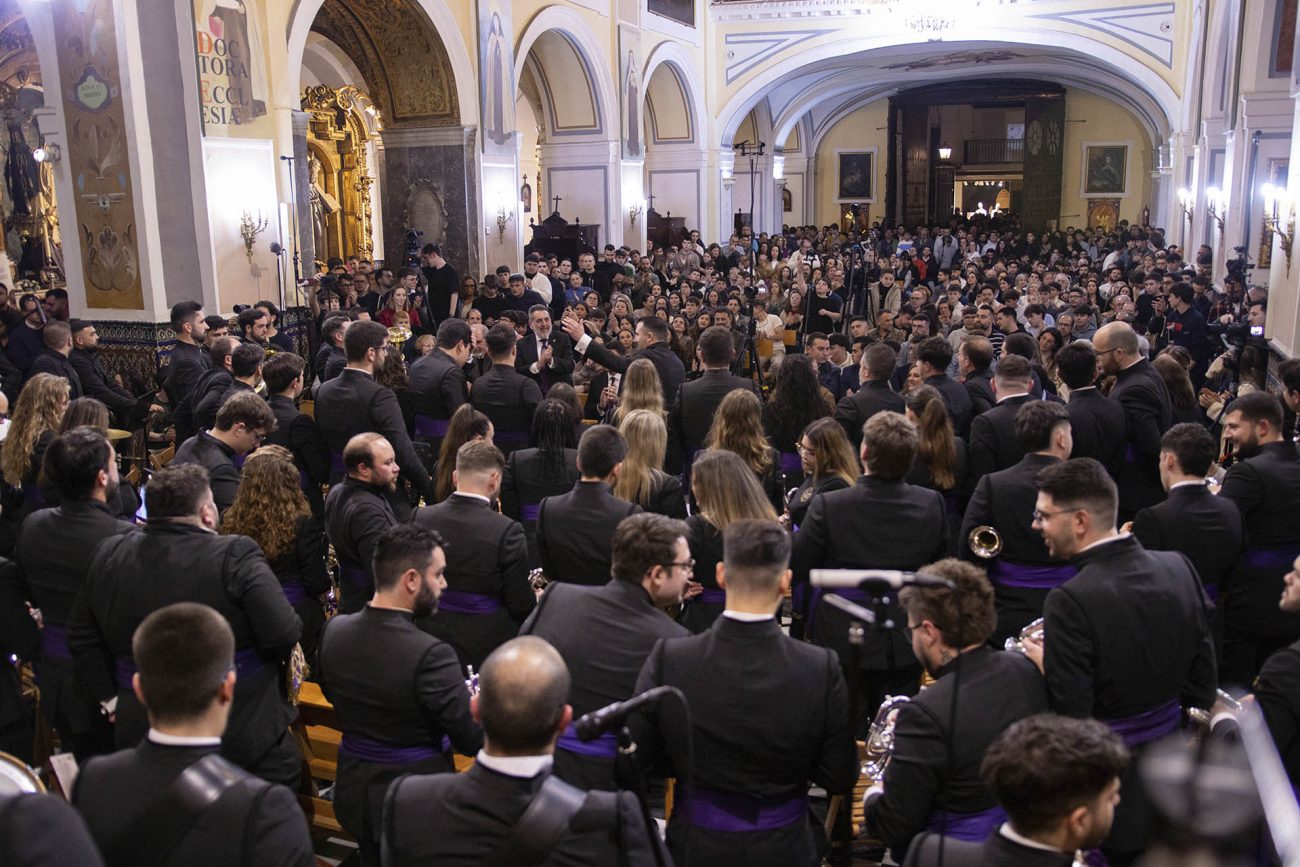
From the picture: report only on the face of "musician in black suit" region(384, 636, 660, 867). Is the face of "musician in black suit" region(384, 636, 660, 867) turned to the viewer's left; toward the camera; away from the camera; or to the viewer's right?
away from the camera

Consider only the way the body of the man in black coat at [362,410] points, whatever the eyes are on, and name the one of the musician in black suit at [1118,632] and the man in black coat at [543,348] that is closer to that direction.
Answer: the man in black coat

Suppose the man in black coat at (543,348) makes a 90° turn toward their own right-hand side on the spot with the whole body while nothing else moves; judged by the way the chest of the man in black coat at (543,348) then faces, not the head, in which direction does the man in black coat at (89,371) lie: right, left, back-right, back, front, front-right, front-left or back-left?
front

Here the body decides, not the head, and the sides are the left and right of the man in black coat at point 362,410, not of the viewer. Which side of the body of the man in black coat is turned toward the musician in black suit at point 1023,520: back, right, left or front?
right

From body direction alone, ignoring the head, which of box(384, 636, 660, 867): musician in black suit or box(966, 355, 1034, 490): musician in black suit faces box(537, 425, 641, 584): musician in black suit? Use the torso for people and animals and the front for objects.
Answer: box(384, 636, 660, 867): musician in black suit

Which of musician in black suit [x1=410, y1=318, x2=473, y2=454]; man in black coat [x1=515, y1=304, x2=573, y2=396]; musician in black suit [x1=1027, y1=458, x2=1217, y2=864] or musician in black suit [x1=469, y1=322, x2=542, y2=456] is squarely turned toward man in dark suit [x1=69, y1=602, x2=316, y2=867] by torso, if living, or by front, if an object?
the man in black coat

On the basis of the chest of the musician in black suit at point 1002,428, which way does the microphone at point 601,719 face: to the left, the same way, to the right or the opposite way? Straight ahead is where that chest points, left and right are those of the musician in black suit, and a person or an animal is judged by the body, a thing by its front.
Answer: to the left

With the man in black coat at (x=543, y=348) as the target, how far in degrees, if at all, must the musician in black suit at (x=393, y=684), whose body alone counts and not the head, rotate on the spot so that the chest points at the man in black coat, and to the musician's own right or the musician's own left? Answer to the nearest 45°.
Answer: approximately 45° to the musician's own left

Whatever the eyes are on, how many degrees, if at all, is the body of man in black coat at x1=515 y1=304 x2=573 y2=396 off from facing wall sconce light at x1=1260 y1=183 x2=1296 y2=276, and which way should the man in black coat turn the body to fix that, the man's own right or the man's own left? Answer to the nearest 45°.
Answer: approximately 90° to the man's own left

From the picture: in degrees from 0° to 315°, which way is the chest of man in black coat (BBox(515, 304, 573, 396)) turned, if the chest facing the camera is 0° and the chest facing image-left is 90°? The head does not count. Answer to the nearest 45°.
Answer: approximately 0°

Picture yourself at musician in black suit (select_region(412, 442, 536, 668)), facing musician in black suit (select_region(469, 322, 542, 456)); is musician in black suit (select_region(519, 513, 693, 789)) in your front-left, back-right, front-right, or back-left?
back-right

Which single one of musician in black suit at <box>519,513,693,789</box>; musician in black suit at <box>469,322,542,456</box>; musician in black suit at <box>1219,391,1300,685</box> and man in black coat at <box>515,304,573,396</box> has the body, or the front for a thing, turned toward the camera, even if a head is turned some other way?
the man in black coat

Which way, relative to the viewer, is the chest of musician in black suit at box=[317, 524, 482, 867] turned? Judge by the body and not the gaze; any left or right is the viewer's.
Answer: facing away from the viewer and to the right of the viewer

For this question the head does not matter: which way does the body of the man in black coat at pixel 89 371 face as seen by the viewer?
to the viewer's right

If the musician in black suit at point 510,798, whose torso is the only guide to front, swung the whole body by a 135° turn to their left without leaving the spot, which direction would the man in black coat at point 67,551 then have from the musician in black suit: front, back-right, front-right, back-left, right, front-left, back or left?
right

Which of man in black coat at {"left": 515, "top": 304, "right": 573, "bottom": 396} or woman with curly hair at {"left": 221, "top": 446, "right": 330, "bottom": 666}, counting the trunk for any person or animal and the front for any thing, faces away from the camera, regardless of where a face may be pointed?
the woman with curly hair

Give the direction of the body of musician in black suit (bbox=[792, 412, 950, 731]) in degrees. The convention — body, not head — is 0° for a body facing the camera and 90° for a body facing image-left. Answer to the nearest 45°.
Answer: approximately 180°

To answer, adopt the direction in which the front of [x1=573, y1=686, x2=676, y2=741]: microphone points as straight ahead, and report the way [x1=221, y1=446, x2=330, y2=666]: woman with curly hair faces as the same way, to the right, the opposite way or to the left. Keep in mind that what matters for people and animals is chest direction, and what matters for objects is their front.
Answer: to the right
